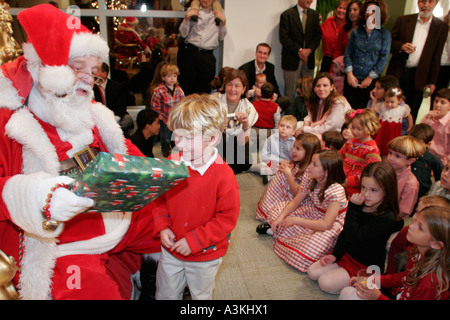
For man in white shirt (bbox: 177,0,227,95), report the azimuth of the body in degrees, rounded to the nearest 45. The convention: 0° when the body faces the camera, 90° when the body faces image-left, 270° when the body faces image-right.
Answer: approximately 0°

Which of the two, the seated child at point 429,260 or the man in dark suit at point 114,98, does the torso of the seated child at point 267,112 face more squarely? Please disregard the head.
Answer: the man in dark suit

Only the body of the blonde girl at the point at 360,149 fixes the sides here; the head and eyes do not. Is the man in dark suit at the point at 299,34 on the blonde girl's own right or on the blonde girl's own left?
on the blonde girl's own right

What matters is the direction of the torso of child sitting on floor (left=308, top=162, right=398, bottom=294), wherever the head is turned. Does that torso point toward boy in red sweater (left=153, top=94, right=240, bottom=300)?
yes

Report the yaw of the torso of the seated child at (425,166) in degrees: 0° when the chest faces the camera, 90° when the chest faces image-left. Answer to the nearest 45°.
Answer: approximately 45°

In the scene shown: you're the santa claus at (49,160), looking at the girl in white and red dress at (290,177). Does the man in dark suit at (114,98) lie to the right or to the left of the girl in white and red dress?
left

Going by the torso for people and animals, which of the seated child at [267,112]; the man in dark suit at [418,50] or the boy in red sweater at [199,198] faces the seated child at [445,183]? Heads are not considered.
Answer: the man in dark suit

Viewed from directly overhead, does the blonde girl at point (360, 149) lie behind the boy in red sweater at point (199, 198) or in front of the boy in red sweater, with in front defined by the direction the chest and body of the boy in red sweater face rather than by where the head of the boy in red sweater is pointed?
behind
